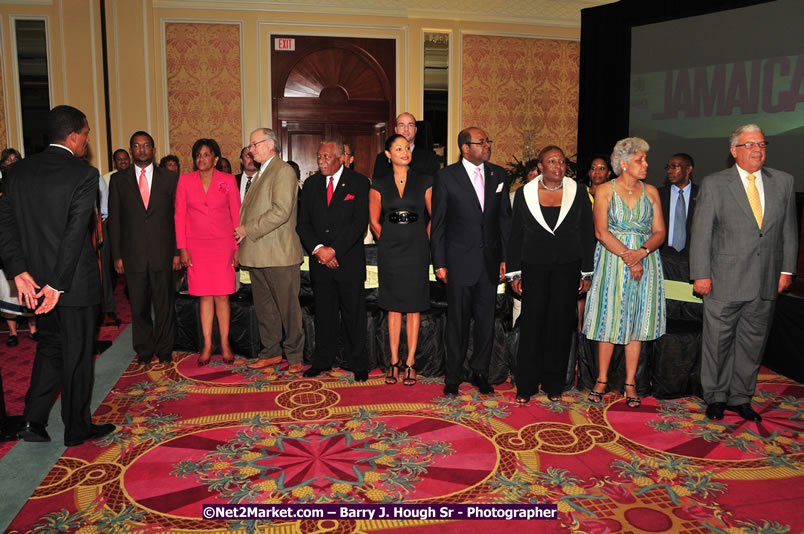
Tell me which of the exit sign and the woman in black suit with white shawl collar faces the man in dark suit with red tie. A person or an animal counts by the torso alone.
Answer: the exit sign

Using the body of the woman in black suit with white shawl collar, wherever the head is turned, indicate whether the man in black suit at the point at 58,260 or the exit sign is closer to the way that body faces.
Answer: the man in black suit

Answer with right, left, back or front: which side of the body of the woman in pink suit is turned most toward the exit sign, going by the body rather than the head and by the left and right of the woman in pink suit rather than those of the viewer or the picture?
back

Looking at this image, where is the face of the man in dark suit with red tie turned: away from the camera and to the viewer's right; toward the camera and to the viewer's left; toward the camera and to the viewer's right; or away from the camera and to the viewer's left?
toward the camera and to the viewer's left

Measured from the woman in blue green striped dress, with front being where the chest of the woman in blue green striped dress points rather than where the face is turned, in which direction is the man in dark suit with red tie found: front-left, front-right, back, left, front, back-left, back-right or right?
right

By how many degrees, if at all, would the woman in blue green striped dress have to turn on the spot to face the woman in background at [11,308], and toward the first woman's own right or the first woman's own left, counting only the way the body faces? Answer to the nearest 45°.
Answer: approximately 90° to the first woman's own right

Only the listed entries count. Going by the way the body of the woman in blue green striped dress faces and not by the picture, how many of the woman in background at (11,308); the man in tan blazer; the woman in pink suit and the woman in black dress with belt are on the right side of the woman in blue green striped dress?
4

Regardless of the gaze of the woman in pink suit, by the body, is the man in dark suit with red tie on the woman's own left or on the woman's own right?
on the woman's own left

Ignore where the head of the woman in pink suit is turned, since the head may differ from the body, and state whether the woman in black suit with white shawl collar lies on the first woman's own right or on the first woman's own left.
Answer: on the first woman's own left

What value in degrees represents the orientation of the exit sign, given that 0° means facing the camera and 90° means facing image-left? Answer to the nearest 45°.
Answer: approximately 0°

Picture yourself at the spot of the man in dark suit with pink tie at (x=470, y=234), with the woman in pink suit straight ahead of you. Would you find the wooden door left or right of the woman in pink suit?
right
